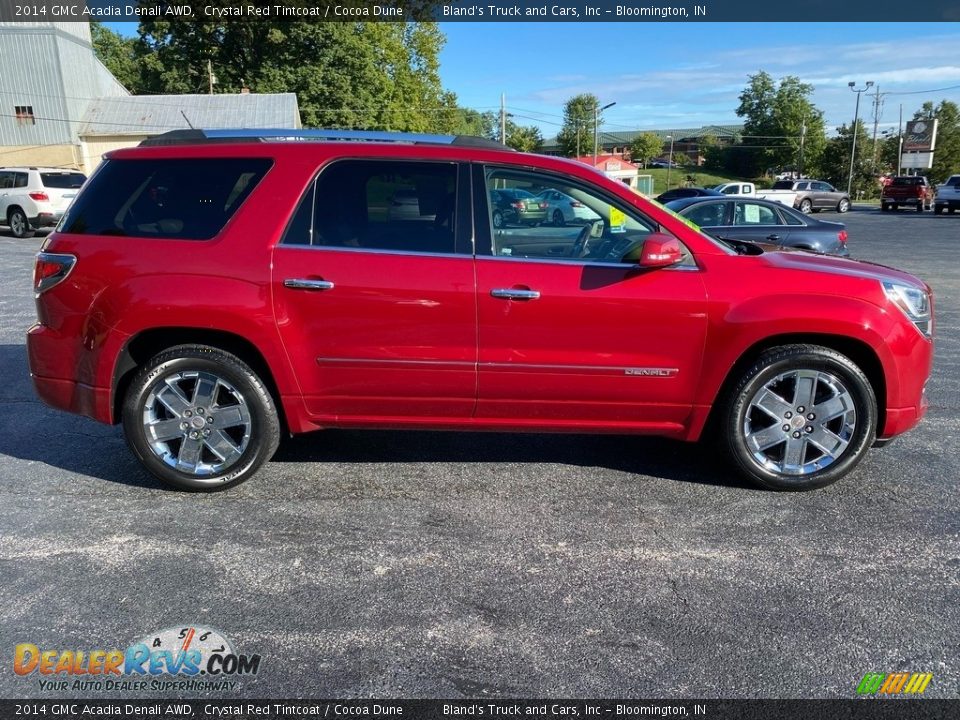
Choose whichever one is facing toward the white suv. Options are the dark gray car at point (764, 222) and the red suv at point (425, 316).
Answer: the dark gray car

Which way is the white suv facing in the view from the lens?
facing away from the viewer and to the left of the viewer

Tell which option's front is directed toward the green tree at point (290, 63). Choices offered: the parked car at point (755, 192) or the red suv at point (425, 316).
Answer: the parked car

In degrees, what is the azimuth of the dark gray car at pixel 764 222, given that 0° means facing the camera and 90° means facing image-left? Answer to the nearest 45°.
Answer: approximately 90°

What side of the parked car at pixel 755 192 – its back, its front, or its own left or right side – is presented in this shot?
left

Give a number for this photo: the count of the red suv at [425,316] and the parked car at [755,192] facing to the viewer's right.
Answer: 1

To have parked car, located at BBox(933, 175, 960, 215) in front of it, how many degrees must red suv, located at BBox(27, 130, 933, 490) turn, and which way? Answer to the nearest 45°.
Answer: approximately 45° to its left

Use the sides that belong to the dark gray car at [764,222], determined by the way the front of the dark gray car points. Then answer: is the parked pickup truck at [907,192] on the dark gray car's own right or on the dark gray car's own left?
on the dark gray car's own right

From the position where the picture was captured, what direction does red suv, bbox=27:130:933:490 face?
facing to the right of the viewer

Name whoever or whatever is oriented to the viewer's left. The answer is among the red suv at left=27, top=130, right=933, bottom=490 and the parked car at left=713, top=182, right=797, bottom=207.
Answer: the parked car

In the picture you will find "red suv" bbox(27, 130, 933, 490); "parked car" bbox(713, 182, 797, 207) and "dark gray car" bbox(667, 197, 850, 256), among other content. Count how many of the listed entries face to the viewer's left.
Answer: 2

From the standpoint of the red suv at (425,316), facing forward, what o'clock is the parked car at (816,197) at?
The parked car is roughly at 10 o'clock from the red suv.

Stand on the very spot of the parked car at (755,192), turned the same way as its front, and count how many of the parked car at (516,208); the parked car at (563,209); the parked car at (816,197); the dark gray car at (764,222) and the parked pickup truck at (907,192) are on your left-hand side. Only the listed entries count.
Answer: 3
